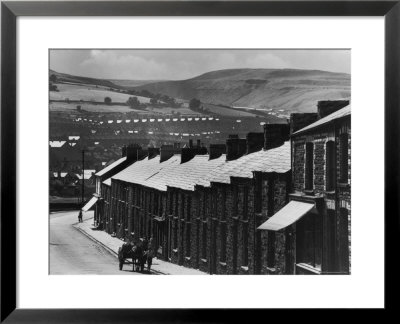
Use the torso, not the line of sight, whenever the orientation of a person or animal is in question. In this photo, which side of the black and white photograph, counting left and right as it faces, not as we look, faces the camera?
front
